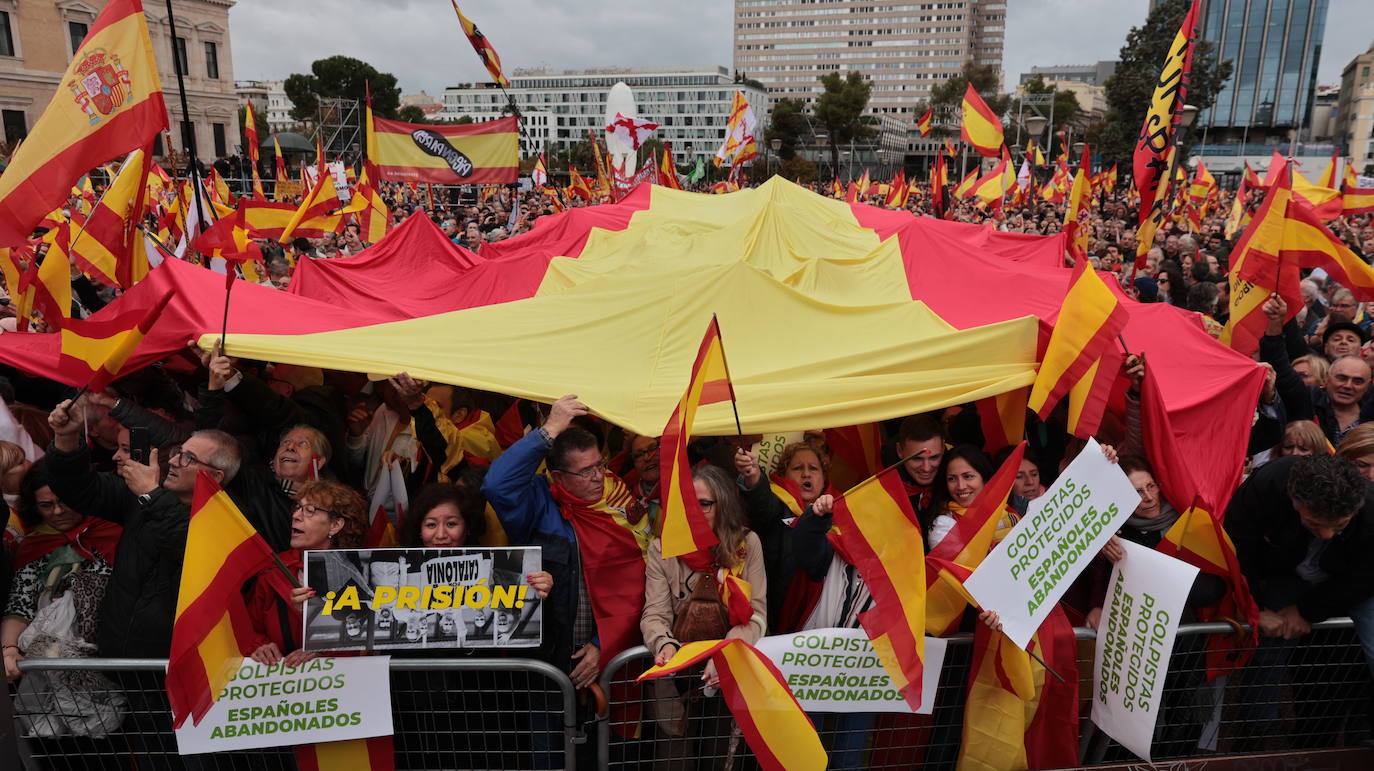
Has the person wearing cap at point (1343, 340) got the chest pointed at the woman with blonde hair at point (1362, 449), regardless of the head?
yes

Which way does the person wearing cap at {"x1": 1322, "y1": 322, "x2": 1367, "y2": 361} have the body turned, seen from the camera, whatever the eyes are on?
toward the camera

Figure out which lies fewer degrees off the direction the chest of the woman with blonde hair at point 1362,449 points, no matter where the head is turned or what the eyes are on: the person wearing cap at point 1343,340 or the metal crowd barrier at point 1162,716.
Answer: the metal crowd barrier

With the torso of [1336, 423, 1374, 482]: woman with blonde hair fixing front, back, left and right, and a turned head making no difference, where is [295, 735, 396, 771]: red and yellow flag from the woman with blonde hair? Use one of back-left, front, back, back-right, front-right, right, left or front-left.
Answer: front

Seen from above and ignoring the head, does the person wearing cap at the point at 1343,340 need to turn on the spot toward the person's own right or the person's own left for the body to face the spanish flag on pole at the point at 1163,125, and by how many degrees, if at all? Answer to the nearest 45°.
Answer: approximately 135° to the person's own right

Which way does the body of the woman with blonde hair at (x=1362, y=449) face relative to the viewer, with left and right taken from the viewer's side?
facing the viewer and to the left of the viewer

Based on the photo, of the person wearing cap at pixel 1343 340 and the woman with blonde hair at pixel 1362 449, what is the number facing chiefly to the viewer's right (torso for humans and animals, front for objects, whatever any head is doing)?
0

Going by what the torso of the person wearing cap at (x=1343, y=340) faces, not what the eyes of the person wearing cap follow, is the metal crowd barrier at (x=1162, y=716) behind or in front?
in front

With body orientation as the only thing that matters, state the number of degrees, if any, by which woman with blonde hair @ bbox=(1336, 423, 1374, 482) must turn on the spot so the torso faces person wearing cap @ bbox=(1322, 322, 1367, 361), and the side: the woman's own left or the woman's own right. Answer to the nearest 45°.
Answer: approximately 135° to the woman's own right
